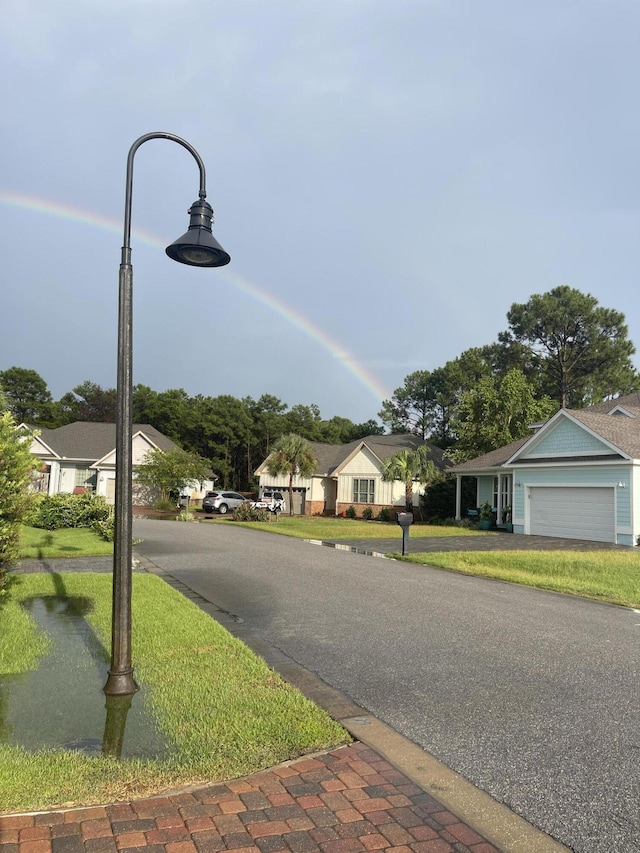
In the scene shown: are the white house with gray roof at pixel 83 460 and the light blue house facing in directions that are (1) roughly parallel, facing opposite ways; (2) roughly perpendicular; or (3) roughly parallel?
roughly perpendicular

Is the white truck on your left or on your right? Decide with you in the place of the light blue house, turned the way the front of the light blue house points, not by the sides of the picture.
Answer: on your right

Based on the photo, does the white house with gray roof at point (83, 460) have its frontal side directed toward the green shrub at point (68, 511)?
yes

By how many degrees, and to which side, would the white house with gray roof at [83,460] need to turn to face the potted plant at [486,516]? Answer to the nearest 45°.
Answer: approximately 45° to its left

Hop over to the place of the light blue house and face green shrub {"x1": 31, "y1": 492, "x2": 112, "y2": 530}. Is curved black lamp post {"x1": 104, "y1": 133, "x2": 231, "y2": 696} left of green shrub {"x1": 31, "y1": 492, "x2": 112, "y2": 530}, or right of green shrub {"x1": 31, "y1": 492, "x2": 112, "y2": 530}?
left

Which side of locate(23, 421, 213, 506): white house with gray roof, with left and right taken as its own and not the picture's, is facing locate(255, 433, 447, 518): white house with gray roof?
left

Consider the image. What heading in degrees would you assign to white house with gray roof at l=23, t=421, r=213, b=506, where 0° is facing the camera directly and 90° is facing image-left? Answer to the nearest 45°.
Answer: approximately 0°

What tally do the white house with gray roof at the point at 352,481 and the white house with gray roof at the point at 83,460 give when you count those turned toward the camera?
2
